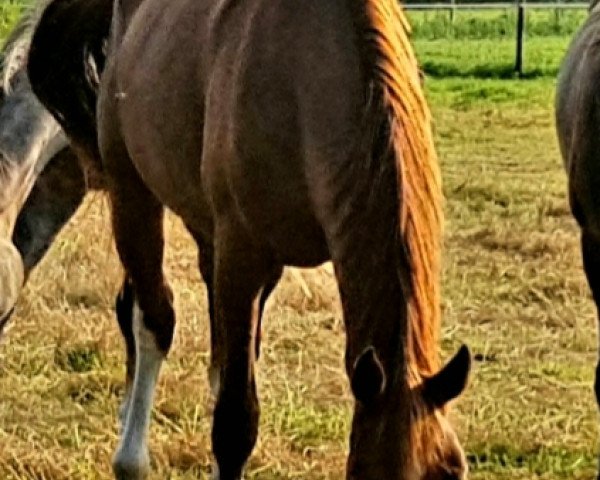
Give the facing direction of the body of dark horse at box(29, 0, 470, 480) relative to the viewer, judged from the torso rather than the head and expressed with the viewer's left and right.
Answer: facing the viewer and to the right of the viewer

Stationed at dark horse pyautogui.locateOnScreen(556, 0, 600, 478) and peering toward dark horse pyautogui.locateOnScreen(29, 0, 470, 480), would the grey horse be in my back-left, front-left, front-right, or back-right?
front-right

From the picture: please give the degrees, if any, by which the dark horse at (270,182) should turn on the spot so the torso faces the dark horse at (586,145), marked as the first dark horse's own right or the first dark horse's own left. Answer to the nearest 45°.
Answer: approximately 90° to the first dark horse's own left
